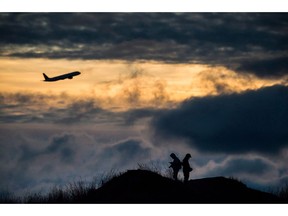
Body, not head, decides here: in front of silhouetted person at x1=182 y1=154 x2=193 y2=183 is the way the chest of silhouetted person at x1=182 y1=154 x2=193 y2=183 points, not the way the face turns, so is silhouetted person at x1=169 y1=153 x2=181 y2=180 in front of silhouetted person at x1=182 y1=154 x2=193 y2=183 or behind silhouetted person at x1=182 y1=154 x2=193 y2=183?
behind

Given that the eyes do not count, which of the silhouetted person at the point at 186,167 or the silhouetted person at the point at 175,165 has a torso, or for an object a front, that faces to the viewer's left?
the silhouetted person at the point at 175,165

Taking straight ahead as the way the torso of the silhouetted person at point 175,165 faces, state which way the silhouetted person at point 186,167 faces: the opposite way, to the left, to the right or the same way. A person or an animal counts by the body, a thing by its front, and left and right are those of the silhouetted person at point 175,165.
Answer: the opposite way

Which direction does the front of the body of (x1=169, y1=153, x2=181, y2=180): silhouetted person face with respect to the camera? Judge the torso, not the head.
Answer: to the viewer's left

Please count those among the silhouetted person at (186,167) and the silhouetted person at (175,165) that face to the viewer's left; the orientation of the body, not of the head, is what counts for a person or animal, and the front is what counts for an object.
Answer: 1

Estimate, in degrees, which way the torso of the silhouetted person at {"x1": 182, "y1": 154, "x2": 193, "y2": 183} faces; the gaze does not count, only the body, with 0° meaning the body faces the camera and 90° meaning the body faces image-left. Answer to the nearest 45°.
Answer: approximately 270°
